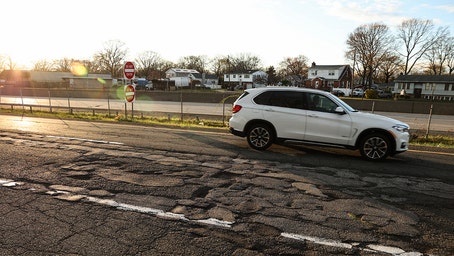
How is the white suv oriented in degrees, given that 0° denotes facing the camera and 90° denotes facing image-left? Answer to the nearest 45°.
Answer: approximately 270°

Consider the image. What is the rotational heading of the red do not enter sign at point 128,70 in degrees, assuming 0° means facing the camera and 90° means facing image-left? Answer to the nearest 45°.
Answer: approximately 315°

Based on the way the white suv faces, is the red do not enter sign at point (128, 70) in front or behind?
behind

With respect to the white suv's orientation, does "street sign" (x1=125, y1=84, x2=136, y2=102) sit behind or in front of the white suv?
behind

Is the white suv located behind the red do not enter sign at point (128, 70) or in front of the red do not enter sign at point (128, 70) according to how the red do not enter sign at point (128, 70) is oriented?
in front

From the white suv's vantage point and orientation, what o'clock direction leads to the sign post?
The sign post is roughly at 7 o'clock from the white suv.

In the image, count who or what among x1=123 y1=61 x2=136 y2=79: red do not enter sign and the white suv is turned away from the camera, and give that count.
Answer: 0
